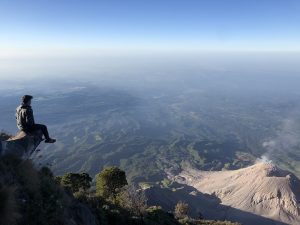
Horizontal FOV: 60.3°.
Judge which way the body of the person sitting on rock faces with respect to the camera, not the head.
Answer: to the viewer's right
